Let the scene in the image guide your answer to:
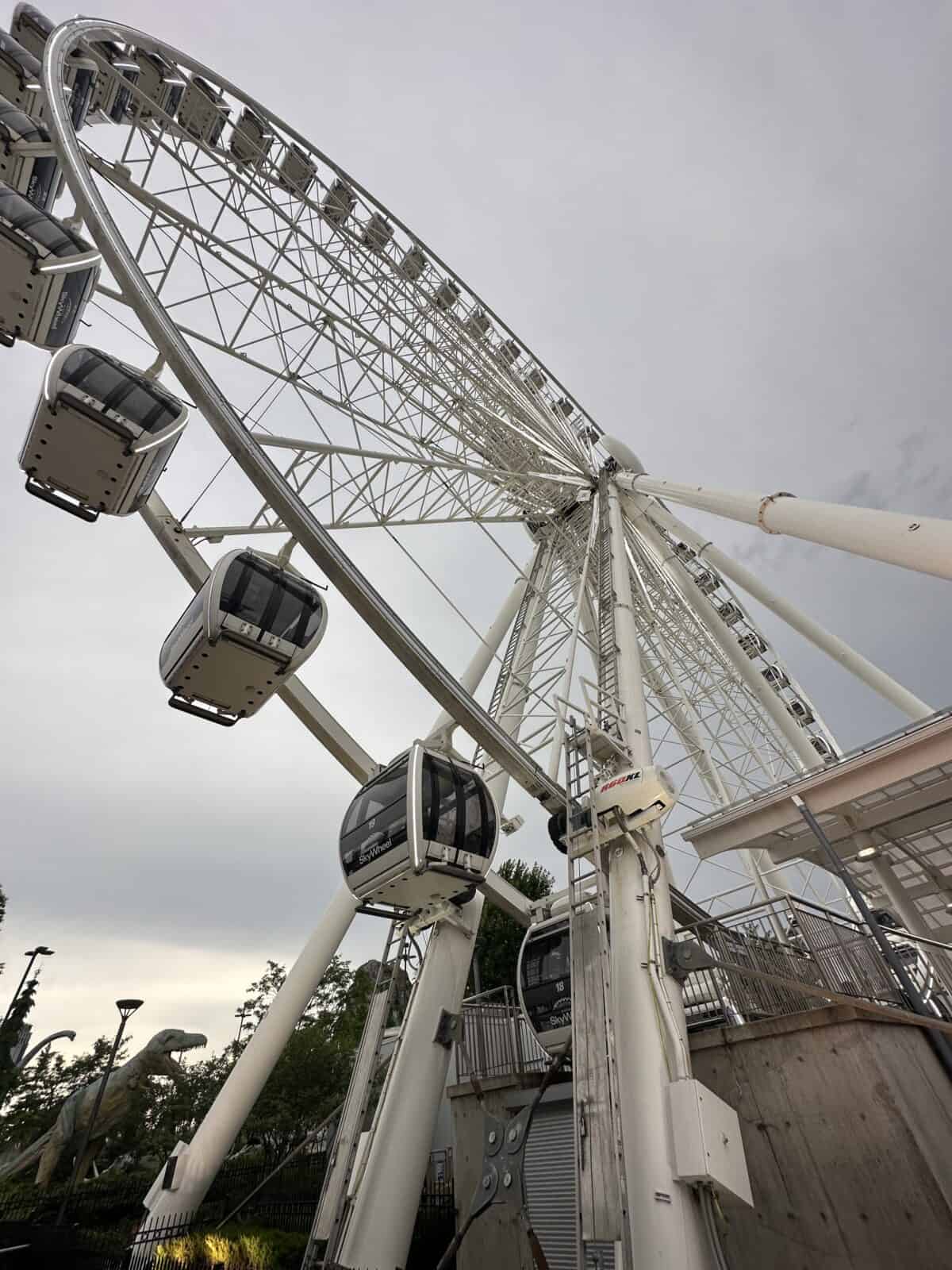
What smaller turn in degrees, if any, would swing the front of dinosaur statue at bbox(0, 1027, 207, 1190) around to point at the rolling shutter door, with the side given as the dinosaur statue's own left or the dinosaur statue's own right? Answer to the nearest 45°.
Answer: approximately 90° to the dinosaur statue's own right

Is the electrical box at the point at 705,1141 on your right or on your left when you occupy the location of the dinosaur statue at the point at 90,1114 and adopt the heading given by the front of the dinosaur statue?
on your right

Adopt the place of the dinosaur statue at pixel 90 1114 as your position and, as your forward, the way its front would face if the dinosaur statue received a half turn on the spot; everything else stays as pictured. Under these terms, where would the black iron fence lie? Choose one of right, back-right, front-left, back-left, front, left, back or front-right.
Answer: left

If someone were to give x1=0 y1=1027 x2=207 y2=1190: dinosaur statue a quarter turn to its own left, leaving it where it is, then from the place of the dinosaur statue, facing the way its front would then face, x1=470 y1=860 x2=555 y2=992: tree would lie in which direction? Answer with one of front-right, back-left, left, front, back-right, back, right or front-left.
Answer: right

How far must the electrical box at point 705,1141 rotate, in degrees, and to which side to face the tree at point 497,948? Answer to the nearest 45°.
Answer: approximately 135° to its left

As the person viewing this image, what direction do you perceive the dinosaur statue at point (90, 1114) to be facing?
facing to the right of the viewer

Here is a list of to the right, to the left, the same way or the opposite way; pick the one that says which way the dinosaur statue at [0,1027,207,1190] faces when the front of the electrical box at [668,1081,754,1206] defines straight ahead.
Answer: to the left

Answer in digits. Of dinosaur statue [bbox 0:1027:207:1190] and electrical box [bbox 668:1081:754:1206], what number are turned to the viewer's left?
0
